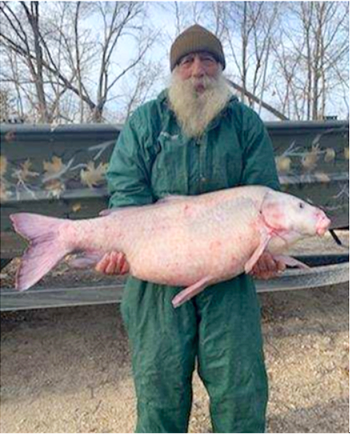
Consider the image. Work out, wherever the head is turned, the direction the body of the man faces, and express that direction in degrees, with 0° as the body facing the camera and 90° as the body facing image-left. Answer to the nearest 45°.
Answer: approximately 0°

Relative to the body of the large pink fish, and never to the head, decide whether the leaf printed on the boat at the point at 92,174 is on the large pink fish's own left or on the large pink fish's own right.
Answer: on the large pink fish's own left

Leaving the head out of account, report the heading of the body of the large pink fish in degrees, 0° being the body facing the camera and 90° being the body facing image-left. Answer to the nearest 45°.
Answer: approximately 270°

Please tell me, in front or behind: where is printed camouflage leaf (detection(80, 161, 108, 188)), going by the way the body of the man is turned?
behind

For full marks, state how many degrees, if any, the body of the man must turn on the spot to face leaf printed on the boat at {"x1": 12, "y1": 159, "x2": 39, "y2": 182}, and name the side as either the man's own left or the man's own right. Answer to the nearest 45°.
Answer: approximately 135° to the man's own right
